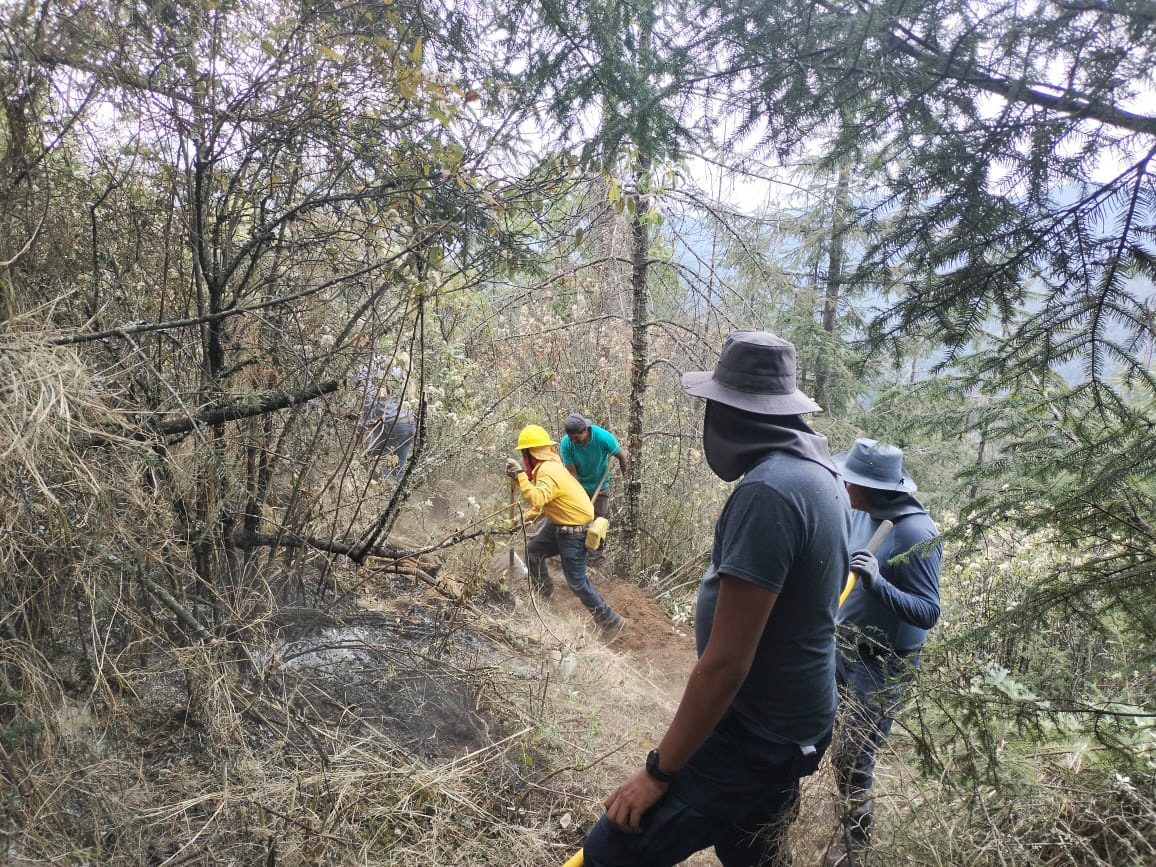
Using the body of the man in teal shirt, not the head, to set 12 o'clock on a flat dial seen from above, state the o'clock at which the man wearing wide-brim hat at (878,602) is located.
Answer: The man wearing wide-brim hat is roughly at 10 o'clock from the man in teal shirt.

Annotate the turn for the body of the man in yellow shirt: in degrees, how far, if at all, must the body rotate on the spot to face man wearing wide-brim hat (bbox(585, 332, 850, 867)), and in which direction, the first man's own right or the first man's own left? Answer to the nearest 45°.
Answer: approximately 90° to the first man's own left

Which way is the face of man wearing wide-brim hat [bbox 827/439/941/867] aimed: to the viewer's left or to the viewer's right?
to the viewer's left

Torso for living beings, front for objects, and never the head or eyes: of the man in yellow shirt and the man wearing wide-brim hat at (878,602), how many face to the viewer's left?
2

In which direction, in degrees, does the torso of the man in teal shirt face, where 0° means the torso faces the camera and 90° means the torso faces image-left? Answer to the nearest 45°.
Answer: approximately 45°

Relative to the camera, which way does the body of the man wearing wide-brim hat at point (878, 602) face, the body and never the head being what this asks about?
to the viewer's left

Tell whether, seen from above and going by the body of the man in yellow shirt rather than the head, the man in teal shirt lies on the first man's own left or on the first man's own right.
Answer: on the first man's own right

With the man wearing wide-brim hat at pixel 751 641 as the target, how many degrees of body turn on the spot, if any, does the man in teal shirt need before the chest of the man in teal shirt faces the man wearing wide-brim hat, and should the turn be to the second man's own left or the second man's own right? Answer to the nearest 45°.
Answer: approximately 45° to the second man's own left
